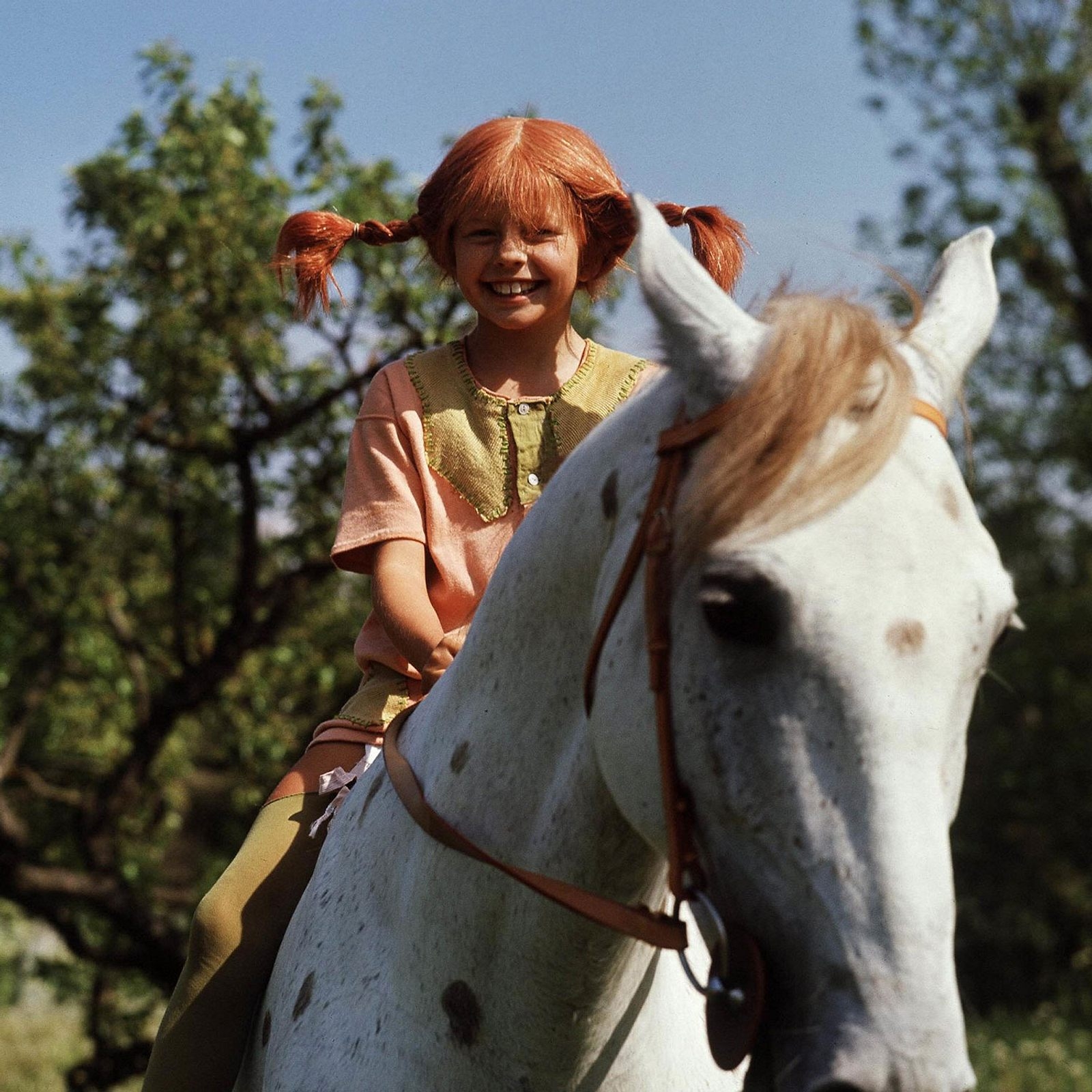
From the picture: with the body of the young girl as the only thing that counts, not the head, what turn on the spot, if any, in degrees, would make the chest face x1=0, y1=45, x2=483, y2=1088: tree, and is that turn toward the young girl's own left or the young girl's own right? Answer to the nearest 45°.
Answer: approximately 180°

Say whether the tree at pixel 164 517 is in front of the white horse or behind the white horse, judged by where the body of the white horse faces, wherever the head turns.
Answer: behind

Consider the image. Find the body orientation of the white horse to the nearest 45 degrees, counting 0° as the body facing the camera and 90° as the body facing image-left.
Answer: approximately 315°

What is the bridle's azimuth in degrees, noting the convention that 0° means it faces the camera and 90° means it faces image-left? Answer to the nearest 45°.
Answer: approximately 315°

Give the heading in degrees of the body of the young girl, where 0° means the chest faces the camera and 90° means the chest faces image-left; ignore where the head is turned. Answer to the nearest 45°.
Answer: approximately 0°

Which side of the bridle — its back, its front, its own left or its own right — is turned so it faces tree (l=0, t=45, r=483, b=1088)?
back
